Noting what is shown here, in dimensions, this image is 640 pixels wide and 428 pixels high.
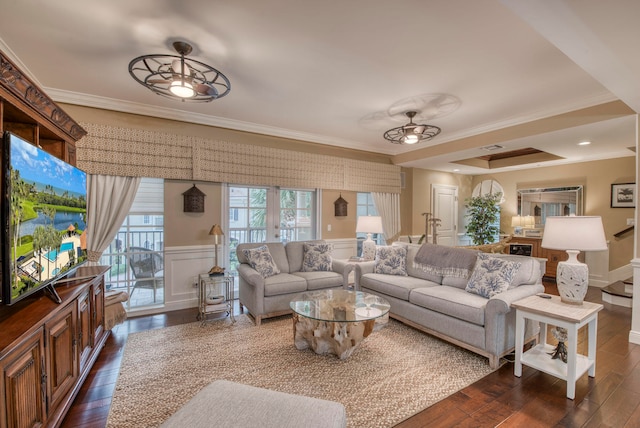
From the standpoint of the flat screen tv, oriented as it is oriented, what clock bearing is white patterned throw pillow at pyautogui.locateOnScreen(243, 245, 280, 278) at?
The white patterned throw pillow is roughly at 10 o'clock from the flat screen tv.

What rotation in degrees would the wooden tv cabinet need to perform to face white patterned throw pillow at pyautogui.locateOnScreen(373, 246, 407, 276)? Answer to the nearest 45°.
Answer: approximately 45° to its left

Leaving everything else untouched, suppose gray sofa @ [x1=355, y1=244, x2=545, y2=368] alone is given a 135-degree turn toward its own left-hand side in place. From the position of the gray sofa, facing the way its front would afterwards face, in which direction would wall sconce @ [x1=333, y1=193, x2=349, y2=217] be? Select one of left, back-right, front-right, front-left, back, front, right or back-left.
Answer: back-left

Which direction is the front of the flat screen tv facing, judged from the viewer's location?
facing the viewer and to the right of the viewer

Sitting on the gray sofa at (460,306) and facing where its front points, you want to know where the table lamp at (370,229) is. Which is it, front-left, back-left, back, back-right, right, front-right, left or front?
right

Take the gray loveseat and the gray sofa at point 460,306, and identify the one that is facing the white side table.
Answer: the gray loveseat

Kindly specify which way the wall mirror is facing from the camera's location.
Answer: facing the viewer

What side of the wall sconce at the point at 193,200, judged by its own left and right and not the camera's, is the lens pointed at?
front

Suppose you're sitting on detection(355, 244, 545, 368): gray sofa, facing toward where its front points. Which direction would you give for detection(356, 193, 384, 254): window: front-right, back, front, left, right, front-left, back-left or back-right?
right

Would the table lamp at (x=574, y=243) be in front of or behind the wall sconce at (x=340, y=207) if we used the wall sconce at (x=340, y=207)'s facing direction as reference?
in front

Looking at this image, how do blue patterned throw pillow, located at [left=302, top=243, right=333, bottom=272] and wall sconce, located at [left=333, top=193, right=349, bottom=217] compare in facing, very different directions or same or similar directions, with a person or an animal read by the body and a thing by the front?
same or similar directions

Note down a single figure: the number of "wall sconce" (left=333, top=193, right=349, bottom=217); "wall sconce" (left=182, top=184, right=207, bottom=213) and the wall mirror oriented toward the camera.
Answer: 3

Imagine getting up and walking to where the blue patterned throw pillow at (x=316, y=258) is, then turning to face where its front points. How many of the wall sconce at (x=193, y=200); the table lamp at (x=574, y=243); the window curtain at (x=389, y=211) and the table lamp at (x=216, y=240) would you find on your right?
2

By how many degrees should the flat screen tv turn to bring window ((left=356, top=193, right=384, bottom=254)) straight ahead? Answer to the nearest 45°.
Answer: approximately 45° to its left

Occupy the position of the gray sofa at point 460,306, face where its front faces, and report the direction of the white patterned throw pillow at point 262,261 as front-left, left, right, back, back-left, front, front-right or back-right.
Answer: front-right

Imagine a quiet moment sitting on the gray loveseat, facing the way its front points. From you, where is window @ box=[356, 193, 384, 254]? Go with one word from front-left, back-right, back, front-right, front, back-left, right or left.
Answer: left

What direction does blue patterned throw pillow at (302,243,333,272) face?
toward the camera

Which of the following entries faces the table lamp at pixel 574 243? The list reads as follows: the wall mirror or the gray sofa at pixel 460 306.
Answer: the wall mirror

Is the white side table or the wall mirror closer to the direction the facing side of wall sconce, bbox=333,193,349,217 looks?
the white side table

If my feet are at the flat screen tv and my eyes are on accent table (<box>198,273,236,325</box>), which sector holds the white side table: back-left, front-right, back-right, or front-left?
front-right
